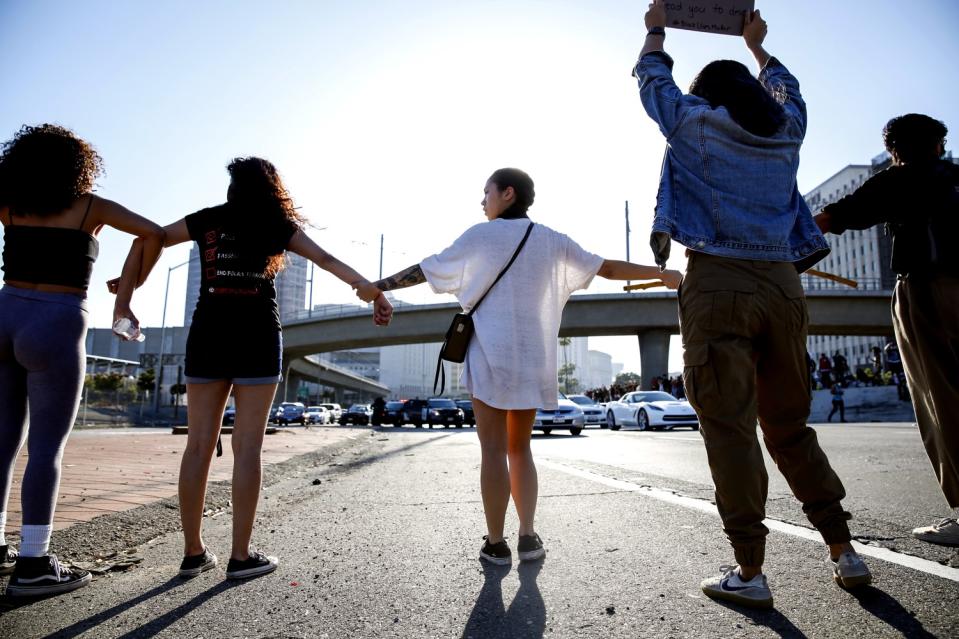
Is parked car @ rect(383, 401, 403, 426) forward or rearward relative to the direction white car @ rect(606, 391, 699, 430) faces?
rearward

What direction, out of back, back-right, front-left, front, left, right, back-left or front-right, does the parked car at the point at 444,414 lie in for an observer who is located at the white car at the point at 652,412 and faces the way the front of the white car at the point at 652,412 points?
back

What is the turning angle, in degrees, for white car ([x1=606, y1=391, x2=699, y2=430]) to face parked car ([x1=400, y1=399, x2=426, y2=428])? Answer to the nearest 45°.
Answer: approximately 180°

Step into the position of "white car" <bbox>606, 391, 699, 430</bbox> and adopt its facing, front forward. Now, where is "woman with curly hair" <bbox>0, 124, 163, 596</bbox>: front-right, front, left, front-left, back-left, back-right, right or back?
front-right

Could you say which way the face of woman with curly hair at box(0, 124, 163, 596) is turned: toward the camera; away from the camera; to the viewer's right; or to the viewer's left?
away from the camera

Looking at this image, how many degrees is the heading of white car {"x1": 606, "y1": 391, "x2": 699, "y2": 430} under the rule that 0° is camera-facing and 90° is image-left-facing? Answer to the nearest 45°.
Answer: approximately 315°

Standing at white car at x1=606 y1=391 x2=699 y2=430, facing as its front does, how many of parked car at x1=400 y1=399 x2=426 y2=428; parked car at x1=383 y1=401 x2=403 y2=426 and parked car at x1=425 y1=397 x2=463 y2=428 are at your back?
3

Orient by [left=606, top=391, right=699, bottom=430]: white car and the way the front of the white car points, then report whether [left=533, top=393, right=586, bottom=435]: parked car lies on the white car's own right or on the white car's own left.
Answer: on the white car's own right

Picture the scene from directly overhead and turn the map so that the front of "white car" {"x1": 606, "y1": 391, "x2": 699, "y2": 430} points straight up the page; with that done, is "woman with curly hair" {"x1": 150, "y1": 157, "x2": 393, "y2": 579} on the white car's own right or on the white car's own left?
on the white car's own right

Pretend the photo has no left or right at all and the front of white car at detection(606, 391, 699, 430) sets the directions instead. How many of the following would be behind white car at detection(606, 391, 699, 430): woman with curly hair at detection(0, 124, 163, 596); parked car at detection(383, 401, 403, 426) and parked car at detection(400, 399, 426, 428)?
2

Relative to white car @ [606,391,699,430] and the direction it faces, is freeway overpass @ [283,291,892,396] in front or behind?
behind
